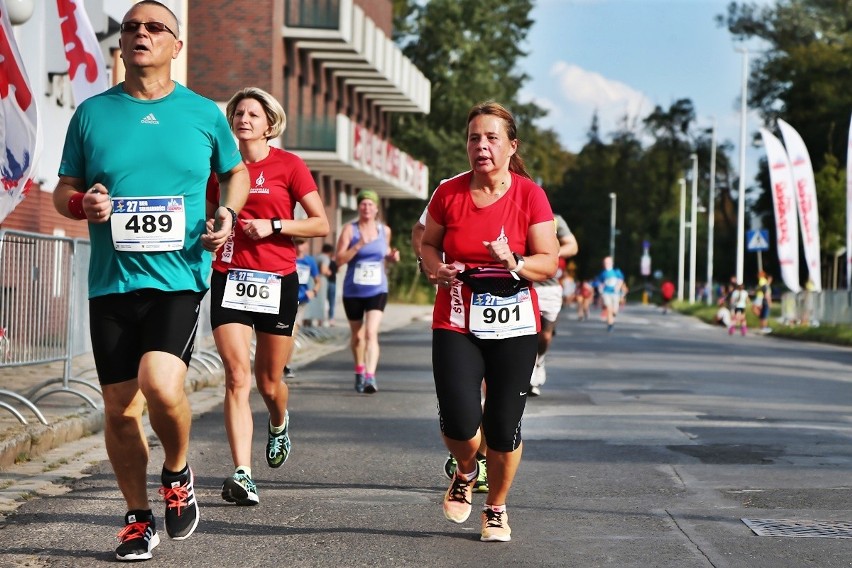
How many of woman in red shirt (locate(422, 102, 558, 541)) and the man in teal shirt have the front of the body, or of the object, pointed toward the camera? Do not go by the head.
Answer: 2

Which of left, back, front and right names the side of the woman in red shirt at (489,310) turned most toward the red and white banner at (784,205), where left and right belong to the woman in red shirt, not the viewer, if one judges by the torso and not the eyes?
back

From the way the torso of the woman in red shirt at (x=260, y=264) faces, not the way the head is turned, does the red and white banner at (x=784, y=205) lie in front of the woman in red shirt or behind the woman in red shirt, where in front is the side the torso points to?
behind

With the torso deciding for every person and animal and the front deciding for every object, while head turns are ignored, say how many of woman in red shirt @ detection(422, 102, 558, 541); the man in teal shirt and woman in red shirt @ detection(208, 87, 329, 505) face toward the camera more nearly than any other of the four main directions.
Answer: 3

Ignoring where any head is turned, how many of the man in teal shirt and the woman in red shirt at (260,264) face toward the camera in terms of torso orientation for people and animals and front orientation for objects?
2

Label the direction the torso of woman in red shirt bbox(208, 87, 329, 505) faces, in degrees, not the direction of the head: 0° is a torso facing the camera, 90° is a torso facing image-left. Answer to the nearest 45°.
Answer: approximately 0°
